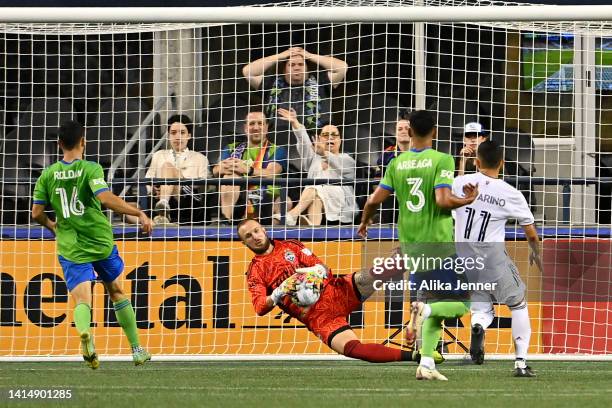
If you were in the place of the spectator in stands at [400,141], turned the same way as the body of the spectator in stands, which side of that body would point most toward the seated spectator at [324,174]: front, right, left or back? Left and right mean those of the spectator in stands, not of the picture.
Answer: right

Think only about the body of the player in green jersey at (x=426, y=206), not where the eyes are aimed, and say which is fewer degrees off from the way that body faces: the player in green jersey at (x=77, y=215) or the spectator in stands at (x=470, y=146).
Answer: the spectator in stands

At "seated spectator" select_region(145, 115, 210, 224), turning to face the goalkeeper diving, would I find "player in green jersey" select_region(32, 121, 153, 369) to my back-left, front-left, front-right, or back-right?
front-right

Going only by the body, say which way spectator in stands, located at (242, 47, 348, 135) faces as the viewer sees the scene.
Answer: toward the camera

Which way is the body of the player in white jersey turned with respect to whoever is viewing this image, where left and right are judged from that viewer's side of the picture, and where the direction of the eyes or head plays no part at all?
facing away from the viewer

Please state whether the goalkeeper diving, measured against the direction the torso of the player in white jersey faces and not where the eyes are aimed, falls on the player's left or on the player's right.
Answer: on the player's left

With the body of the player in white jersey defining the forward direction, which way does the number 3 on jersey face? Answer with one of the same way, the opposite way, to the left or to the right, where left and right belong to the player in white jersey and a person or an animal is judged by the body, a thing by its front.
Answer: the opposite way

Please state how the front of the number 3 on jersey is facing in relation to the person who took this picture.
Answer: facing the viewer

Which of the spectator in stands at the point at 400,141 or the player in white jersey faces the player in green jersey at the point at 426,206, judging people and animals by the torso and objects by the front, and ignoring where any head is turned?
the spectator in stands

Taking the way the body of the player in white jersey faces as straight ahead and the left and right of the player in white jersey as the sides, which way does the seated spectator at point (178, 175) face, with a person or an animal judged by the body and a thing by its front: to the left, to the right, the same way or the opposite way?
the opposite way

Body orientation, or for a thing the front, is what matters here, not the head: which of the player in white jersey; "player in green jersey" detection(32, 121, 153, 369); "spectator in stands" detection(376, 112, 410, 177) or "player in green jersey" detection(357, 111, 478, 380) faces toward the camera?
the spectator in stands

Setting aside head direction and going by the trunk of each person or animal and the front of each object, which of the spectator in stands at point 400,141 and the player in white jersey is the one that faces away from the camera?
the player in white jersey

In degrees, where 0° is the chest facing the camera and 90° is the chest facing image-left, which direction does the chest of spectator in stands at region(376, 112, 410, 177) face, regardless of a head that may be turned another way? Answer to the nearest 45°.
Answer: approximately 0°
